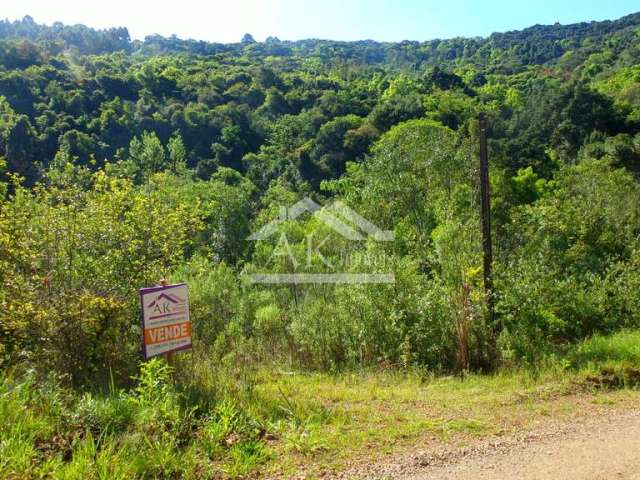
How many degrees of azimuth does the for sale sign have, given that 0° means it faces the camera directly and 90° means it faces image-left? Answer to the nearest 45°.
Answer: approximately 0°
